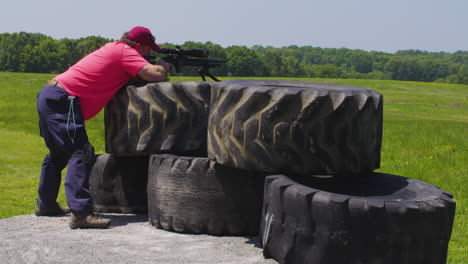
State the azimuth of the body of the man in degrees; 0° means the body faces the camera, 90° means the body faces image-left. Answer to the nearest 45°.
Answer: approximately 270°

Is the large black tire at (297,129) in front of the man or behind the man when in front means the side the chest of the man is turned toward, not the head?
in front

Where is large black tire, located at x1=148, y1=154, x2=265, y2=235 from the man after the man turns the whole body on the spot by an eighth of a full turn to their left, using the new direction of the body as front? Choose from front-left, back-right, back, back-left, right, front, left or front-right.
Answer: right

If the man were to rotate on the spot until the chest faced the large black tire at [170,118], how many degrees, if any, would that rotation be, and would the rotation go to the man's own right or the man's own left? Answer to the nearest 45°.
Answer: approximately 45° to the man's own right
